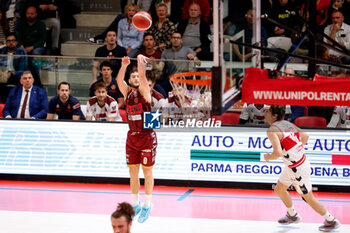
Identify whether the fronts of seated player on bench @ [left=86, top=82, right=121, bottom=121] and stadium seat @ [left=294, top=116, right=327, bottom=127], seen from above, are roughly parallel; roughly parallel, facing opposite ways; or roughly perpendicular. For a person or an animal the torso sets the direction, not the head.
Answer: roughly parallel

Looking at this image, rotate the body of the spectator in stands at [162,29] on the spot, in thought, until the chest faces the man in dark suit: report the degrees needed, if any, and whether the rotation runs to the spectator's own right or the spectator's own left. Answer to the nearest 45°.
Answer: approximately 45° to the spectator's own right

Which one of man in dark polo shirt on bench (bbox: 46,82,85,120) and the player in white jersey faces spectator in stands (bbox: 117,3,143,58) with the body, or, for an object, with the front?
the player in white jersey

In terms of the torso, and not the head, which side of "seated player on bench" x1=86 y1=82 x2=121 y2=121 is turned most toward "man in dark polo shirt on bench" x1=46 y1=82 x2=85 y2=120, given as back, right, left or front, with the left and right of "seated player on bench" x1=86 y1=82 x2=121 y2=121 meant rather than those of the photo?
right

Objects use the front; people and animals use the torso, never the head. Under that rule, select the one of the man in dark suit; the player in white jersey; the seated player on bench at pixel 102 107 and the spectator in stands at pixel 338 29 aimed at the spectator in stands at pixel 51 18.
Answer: the player in white jersey

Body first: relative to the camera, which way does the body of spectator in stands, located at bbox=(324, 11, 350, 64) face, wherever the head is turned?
toward the camera

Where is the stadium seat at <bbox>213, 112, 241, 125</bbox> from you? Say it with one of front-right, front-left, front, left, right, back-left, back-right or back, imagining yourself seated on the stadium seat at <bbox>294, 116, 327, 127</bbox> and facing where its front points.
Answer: right

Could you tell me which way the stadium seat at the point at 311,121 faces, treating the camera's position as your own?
facing the viewer

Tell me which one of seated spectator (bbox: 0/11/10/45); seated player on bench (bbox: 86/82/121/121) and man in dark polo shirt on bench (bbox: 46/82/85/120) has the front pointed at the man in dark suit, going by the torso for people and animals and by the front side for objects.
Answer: the seated spectator

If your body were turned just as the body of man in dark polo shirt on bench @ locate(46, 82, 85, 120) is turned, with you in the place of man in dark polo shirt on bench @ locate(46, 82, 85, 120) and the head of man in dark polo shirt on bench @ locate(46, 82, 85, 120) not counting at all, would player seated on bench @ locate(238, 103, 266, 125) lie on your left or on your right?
on your left

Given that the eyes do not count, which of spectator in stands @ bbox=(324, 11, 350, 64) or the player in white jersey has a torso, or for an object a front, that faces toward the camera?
the spectator in stands

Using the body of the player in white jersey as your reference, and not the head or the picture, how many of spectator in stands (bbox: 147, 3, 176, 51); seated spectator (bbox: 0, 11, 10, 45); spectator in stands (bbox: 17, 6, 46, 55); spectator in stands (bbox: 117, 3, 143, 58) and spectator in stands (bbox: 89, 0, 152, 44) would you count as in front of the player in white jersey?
5

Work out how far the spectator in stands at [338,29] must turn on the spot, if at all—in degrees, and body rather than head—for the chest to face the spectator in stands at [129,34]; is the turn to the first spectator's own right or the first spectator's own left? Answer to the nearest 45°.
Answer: approximately 90° to the first spectator's own right

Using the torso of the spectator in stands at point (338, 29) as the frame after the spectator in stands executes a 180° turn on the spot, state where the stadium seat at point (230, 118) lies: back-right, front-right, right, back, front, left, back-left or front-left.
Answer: back-left

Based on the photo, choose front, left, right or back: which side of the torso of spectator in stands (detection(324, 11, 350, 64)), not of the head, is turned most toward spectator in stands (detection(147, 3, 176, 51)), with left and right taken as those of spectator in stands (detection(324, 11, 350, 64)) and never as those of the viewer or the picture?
right
